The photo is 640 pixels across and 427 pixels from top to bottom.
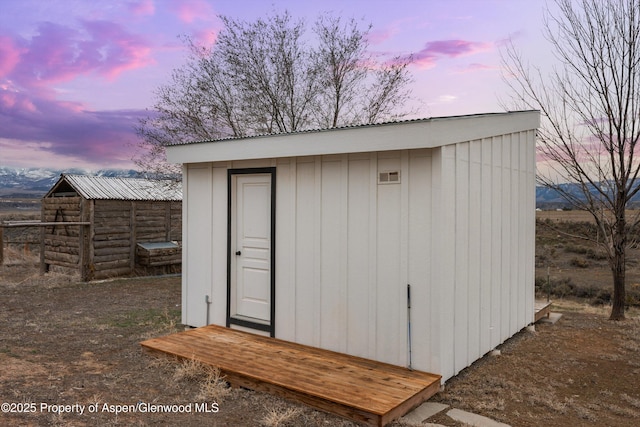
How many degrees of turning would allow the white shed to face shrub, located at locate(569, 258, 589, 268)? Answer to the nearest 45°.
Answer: approximately 180°

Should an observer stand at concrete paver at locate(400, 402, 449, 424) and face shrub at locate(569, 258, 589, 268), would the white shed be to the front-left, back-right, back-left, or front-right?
front-left

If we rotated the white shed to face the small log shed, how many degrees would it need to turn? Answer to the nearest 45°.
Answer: approximately 90° to its right

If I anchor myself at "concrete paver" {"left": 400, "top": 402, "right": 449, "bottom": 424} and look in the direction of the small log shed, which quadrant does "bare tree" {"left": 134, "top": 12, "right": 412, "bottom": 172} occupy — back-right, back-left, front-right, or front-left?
front-right

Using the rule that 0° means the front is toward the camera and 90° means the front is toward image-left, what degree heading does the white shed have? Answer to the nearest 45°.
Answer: approximately 45°

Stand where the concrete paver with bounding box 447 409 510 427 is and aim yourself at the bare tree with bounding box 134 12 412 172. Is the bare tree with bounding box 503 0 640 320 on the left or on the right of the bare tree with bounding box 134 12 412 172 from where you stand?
right

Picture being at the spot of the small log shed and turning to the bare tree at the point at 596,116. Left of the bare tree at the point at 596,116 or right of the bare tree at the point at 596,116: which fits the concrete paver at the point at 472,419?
right

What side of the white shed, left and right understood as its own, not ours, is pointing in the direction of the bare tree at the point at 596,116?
back

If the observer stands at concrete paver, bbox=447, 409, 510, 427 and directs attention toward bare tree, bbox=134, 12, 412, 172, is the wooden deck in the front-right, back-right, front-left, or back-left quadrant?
front-left

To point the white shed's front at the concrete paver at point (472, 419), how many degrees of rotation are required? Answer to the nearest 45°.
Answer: approximately 90° to its left

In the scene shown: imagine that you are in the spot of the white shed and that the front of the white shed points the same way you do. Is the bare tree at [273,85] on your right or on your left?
on your right

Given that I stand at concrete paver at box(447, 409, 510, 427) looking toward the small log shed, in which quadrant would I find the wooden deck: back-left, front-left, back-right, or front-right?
front-left

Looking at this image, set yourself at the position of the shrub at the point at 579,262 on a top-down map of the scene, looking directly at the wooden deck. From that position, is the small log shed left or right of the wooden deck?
right
